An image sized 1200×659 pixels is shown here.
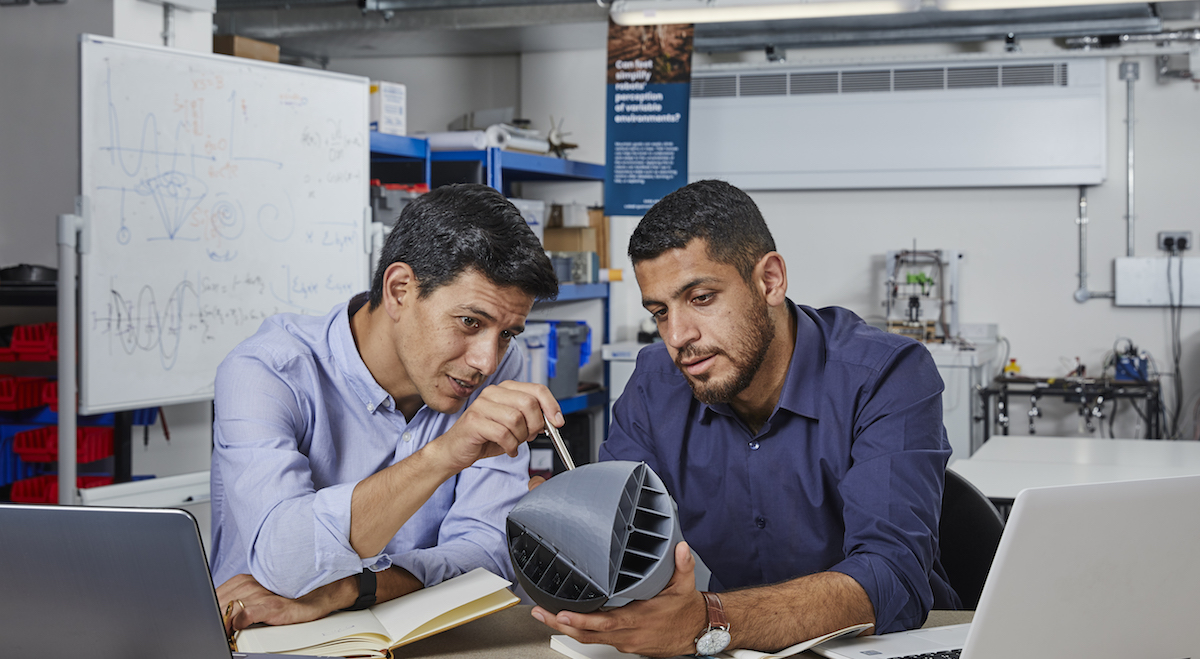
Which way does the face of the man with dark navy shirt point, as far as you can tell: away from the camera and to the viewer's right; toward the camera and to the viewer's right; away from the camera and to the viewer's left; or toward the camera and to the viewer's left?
toward the camera and to the viewer's left

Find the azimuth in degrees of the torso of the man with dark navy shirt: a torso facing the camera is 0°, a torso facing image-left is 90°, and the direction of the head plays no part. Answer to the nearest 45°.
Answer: approximately 45°

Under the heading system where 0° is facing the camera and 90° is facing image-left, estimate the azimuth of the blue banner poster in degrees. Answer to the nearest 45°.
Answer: approximately 0°

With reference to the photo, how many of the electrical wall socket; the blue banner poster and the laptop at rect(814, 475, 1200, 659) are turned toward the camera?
2

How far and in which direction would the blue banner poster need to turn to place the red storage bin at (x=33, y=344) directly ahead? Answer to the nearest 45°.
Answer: approximately 45° to its right

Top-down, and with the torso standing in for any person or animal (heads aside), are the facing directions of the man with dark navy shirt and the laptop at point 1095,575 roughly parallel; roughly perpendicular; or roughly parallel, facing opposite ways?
roughly perpendicular

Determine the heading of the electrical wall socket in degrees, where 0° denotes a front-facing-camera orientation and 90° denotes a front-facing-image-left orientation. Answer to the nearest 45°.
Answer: approximately 0°

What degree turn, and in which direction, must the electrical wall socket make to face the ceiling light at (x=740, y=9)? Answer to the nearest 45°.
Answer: approximately 45° to its right

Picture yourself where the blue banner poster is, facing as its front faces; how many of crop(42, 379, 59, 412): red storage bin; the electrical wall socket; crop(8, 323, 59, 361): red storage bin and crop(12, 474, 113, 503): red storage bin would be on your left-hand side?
1

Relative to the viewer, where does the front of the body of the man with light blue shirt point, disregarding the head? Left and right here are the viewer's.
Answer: facing the viewer and to the right of the viewer
